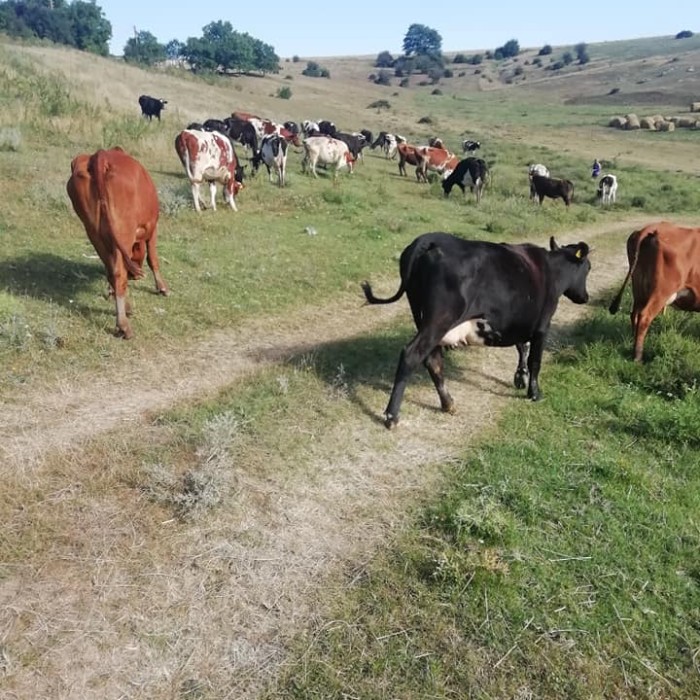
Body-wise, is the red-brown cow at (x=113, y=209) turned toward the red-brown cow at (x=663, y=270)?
no

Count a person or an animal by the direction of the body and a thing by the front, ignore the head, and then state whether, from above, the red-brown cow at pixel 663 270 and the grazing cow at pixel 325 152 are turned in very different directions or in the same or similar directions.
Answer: same or similar directions

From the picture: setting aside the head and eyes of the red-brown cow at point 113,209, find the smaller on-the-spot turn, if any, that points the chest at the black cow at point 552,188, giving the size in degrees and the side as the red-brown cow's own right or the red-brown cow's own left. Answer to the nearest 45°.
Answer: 0° — it already faces it

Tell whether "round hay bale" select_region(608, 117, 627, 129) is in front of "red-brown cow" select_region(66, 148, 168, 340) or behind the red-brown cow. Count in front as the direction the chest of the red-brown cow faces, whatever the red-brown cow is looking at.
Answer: in front

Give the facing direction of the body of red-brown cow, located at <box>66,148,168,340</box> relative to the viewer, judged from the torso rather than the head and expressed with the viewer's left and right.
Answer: facing away from the viewer and to the right of the viewer

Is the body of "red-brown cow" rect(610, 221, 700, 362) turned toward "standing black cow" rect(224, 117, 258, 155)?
no

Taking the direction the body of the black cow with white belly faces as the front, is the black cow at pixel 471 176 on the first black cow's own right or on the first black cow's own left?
on the first black cow's own left

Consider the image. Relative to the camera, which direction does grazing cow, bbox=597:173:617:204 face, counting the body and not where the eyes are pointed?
away from the camera
